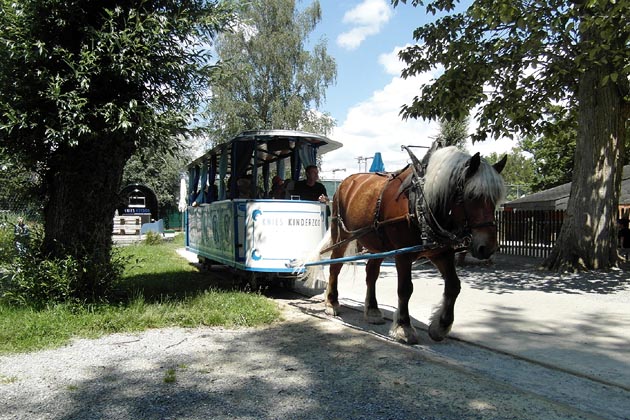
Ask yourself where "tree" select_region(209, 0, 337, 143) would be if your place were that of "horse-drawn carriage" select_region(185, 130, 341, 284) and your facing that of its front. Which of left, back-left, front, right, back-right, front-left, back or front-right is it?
back-left

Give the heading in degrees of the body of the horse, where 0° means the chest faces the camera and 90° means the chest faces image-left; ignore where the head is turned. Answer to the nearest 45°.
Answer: approximately 315°

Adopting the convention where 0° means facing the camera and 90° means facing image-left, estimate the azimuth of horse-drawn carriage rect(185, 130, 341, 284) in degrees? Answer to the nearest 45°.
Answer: approximately 315°

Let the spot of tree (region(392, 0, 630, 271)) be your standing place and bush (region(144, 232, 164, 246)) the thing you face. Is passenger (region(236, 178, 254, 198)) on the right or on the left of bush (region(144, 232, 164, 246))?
left

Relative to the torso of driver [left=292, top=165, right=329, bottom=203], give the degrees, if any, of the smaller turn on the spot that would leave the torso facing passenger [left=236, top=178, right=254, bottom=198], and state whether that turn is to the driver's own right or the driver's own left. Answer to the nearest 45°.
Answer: approximately 135° to the driver's own right

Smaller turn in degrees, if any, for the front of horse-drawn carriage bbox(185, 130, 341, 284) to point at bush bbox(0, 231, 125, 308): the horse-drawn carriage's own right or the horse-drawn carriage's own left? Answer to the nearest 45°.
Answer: approximately 90° to the horse-drawn carriage's own right

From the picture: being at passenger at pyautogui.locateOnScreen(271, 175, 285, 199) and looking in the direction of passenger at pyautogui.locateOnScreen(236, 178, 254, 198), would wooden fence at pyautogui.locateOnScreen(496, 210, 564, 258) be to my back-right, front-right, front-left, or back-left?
back-right

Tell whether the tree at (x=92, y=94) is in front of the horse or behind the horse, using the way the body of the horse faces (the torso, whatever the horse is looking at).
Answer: behind

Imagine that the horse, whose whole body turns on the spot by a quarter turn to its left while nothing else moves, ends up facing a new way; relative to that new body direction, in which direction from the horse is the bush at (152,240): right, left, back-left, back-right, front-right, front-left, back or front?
left

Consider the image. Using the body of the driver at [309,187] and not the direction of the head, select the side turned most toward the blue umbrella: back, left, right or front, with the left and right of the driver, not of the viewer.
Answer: left

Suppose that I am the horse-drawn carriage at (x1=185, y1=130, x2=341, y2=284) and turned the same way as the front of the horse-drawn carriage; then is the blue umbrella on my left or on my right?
on my left
